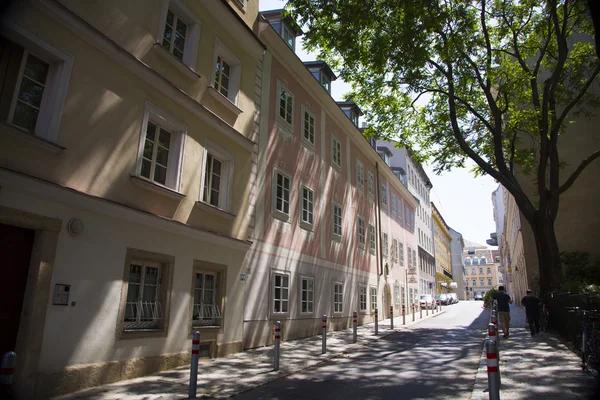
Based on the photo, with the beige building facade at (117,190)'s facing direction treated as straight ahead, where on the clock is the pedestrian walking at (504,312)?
The pedestrian walking is roughly at 10 o'clock from the beige building facade.

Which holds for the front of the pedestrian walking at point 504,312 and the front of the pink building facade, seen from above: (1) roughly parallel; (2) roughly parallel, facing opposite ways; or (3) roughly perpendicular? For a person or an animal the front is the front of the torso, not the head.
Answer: roughly perpendicular

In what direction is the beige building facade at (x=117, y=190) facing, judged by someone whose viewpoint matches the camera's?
facing the viewer and to the right of the viewer

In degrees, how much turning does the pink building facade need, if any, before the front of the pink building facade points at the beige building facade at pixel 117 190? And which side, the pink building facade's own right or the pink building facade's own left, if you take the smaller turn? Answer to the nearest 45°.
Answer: approximately 45° to the pink building facade's own right

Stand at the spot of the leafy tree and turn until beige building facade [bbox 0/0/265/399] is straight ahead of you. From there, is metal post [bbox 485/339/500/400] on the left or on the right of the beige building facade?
left

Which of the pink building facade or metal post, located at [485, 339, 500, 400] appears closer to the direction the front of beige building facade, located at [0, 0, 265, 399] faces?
the metal post

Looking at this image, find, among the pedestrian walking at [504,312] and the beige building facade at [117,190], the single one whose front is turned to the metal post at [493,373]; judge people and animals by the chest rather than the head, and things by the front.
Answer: the beige building facade

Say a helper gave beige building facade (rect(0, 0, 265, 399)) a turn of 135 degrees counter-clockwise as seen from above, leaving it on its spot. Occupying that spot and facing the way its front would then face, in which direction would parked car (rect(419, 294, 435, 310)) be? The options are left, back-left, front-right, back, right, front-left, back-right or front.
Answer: front-right

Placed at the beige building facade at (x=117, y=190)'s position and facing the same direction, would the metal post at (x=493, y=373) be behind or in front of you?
in front

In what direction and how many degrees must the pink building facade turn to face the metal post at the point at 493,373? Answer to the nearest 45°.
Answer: approximately 45° to its right

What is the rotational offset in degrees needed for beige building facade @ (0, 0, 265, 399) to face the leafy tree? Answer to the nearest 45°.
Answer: approximately 45° to its left

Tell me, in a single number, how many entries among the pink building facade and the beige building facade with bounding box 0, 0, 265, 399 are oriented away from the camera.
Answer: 0
